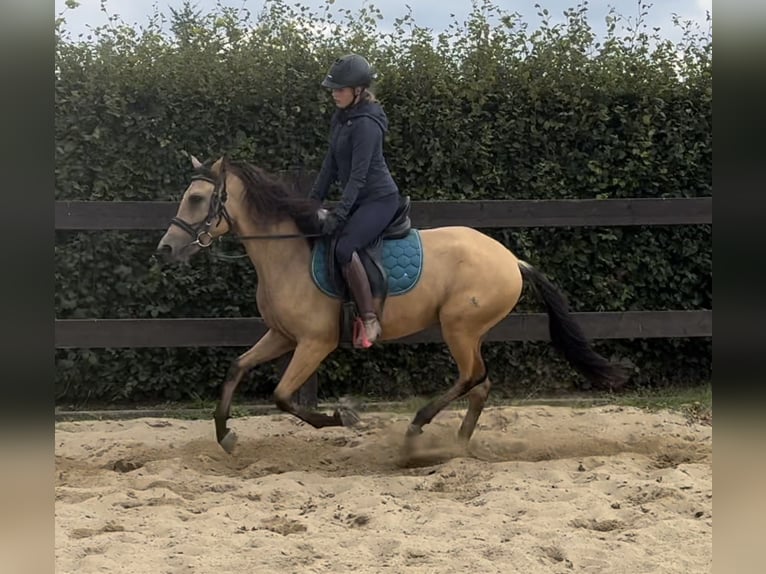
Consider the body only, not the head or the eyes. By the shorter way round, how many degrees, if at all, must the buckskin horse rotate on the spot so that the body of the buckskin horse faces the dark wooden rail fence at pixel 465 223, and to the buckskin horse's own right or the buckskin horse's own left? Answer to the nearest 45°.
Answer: approximately 135° to the buckskin horse's own right

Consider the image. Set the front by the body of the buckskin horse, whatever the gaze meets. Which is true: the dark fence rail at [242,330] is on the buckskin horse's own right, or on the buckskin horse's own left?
on the buckskin horse's own right

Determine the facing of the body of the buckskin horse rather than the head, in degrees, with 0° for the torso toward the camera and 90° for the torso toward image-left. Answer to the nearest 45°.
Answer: approximately 90°
